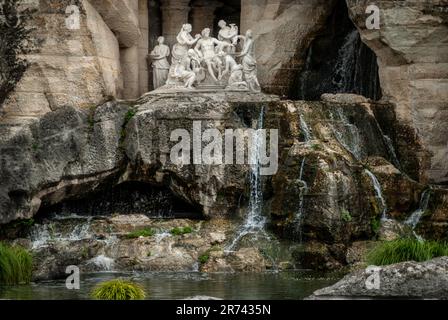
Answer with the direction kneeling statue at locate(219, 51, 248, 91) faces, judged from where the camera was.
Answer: facing to the left of the viewer

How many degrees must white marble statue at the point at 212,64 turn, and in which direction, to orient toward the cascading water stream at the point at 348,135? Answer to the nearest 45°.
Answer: approximately 45° to its left

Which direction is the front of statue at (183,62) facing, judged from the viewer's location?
facing to the right of the viewer

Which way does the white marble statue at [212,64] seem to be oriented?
toward the camera

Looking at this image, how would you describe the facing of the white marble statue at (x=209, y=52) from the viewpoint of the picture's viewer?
facing the viewer
